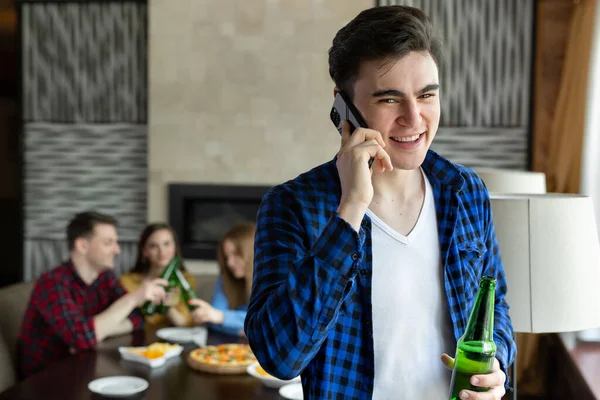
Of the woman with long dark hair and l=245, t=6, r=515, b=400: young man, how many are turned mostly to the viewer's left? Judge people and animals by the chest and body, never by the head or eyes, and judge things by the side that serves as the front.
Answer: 0

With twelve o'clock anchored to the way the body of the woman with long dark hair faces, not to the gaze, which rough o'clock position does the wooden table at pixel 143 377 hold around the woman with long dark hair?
The wooden table is roughly at 12 o'clock from the woman with long dark hair.

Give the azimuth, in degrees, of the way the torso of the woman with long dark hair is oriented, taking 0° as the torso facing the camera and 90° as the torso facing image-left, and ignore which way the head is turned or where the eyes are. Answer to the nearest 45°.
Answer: approximately 0°

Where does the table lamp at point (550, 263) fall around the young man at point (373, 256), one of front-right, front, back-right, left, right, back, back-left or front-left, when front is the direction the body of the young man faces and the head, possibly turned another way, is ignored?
left

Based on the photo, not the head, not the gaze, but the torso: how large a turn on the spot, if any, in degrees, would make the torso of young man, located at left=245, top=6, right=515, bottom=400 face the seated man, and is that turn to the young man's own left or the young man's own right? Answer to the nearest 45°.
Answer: approximately 180°

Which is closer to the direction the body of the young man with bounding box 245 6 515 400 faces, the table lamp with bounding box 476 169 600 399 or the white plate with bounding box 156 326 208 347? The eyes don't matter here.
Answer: the table lamp

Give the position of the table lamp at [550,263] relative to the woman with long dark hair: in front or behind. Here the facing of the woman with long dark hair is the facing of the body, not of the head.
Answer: in front

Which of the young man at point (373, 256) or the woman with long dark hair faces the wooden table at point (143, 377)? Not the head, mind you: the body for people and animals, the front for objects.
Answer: the woman with long dark hair

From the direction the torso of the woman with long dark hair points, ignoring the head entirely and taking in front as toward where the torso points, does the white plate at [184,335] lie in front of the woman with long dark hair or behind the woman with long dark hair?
in front

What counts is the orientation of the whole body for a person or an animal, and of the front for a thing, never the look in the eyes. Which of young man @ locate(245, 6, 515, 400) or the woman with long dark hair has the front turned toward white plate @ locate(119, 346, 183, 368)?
the woman with long dark hair

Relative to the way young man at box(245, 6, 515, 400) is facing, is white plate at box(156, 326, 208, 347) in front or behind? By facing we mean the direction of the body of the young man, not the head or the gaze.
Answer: behind

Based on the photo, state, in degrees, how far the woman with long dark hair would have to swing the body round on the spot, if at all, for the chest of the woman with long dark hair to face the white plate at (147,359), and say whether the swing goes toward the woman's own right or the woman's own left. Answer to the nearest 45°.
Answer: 0° — they already face it

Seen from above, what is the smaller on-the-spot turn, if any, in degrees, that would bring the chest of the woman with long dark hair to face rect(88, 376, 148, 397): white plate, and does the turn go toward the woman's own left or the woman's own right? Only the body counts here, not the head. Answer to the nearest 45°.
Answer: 0° — they already face it

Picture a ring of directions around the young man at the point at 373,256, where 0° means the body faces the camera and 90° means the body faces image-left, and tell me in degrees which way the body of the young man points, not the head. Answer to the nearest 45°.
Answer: approximately 315°
